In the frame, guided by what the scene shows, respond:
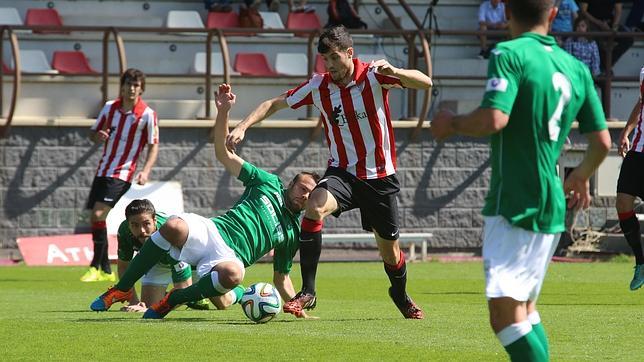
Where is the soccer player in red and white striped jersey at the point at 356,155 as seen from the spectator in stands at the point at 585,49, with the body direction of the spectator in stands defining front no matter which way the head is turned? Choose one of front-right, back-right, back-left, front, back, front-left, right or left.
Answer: front

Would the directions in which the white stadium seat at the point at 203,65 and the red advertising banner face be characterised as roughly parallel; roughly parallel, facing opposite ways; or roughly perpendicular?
roughly parallel

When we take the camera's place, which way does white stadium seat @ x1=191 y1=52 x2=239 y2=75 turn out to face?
facing the viewer

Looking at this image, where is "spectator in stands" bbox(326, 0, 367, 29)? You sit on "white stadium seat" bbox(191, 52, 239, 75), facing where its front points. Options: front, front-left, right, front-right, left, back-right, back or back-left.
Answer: left

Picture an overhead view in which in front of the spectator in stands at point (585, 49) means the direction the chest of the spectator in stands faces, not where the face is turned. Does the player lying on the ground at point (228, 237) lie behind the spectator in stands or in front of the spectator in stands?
in front

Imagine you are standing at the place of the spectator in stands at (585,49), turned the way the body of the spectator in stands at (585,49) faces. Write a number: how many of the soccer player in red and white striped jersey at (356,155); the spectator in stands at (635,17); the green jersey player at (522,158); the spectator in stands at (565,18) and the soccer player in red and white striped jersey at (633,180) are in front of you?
3

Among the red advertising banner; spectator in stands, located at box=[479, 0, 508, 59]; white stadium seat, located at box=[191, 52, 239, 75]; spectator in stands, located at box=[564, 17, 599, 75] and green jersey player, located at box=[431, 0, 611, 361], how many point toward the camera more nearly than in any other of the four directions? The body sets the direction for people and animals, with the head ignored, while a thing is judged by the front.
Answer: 4

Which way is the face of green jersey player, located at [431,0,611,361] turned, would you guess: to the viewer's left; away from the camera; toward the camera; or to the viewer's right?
away from the camera

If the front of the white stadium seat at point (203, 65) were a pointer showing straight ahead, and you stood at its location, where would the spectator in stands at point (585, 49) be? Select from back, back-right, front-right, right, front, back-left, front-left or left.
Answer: left

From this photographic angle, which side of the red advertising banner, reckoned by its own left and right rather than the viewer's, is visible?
front

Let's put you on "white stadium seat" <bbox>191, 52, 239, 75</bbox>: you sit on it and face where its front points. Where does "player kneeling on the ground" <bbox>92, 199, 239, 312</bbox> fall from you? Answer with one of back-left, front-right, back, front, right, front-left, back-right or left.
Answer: front
